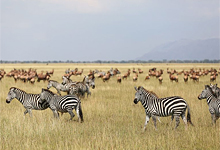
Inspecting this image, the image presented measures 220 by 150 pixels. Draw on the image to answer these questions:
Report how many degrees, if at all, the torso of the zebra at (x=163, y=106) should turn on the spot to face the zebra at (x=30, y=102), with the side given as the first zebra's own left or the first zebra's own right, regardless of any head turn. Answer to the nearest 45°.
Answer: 0° — it already faces it

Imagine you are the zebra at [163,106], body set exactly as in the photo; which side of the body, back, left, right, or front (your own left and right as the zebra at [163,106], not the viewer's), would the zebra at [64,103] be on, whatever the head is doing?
front

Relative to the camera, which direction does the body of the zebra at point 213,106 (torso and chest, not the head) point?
to the viewer's left

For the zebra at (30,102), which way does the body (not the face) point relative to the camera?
to the viewer's left

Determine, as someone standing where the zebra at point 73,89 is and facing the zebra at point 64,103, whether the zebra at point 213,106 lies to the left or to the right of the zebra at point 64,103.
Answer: left

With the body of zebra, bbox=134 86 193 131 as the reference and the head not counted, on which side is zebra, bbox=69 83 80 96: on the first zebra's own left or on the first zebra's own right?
on the first zebra's own right

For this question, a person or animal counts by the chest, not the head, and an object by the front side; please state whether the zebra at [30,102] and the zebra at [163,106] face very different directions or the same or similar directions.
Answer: same or similar directions

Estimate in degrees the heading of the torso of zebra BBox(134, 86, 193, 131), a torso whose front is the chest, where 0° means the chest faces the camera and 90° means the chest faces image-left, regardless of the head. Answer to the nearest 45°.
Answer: approximately 90°

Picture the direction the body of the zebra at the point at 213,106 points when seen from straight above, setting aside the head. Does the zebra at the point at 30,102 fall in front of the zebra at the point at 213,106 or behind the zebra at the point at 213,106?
in front

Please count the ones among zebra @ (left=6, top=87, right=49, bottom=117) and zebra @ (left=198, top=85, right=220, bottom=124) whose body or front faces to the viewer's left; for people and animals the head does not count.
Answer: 2

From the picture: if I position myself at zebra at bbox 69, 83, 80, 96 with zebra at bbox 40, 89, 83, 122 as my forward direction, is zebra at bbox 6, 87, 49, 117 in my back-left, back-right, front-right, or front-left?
front-right

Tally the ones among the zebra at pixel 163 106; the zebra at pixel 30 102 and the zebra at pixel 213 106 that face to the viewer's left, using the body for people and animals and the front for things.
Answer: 3

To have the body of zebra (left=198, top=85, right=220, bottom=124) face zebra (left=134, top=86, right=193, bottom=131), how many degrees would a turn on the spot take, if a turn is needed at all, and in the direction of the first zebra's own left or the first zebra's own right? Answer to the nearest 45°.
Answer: approximately 45° to the first zebra's own left
